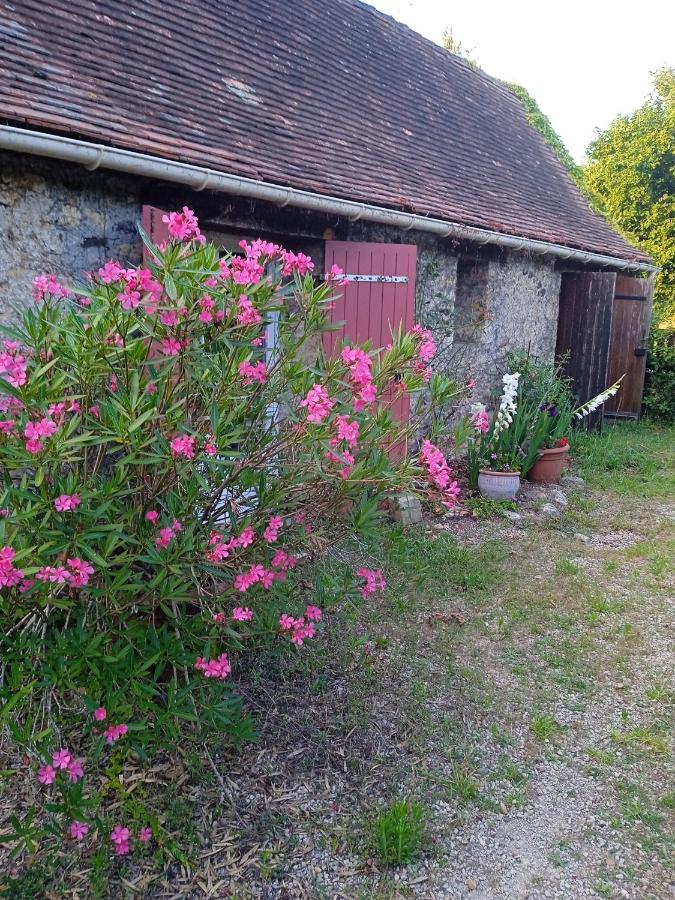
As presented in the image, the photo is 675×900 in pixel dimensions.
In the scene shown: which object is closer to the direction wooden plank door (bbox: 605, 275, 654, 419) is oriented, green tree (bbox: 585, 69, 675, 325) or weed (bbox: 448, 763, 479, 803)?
the weed

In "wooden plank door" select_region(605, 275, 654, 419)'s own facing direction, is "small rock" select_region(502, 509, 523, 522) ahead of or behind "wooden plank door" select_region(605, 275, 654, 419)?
ahead

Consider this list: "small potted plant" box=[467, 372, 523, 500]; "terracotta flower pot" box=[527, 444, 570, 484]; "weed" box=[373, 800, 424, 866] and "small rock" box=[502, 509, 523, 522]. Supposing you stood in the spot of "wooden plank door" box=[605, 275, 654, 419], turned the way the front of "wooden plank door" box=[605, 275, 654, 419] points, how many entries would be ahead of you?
4

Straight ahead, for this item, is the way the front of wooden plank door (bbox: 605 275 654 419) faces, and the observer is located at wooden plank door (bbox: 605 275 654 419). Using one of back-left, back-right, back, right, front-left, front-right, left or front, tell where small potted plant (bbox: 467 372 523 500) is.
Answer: front

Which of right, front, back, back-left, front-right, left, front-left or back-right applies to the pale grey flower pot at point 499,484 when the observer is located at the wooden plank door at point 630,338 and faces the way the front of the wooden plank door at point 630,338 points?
front

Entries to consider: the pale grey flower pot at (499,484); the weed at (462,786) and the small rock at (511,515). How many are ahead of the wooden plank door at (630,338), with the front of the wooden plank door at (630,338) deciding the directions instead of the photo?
3

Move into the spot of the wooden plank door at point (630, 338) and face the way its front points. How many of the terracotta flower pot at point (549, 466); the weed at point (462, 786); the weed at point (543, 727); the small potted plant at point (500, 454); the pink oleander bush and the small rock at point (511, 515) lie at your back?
0

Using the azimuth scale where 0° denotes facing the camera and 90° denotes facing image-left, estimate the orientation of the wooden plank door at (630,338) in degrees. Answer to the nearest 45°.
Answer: approximately 0°

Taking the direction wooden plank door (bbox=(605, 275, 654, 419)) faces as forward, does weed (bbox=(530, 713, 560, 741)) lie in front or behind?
in front

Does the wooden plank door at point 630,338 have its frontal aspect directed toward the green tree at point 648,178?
no
